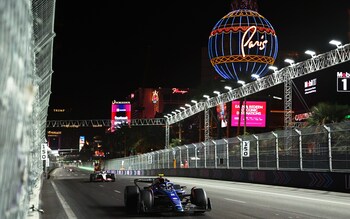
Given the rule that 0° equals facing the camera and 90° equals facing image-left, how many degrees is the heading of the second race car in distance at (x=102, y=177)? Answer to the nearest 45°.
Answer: approximately 0°

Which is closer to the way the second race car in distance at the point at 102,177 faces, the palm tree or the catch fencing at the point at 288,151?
the catch fencing

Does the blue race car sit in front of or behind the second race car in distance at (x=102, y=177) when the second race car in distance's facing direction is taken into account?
in front

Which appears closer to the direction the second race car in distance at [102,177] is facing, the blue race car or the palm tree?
the blue race car

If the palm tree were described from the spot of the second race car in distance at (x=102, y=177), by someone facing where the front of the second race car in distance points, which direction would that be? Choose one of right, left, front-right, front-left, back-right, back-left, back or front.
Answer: left

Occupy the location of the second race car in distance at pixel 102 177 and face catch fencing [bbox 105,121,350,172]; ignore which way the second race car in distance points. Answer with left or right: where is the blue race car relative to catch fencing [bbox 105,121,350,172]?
right

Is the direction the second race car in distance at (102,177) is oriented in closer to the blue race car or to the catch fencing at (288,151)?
the blue race car
